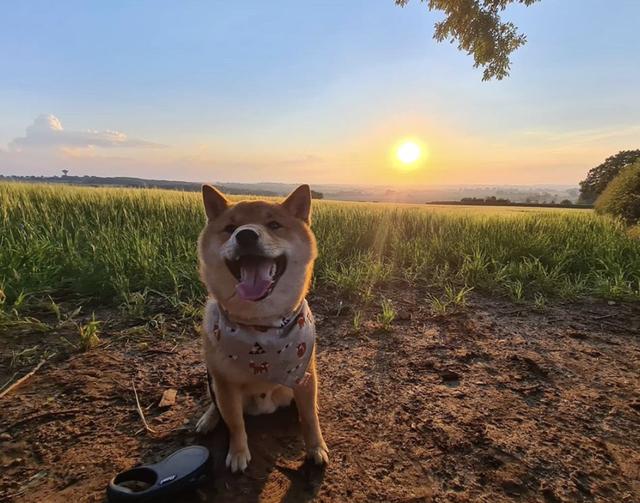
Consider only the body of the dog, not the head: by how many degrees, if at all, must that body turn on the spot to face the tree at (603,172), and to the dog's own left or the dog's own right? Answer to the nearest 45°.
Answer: approximately 135° to the dog's own left

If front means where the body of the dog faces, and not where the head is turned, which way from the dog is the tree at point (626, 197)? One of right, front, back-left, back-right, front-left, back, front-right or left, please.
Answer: back-left

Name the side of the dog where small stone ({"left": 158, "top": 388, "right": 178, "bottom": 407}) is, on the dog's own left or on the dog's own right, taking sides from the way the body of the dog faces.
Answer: on the dog's own right

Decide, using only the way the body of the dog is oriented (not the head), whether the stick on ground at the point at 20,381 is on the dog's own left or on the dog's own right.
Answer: on the dog's own right

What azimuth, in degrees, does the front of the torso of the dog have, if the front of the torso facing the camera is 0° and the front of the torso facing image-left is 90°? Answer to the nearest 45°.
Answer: approximately 0°

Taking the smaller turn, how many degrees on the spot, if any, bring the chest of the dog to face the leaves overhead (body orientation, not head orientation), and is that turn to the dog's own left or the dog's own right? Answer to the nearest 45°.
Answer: approximately 135° to the dog's own left
